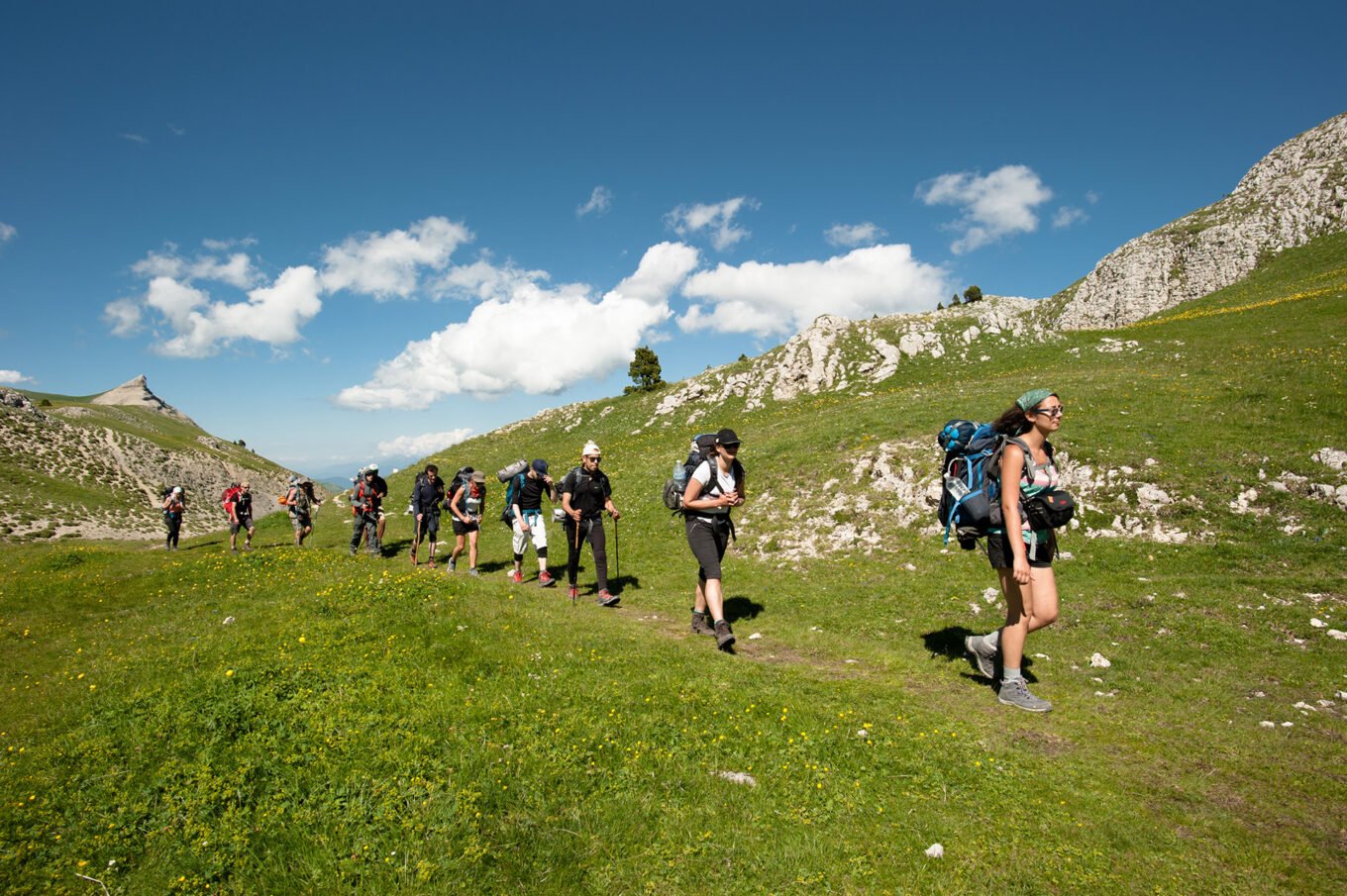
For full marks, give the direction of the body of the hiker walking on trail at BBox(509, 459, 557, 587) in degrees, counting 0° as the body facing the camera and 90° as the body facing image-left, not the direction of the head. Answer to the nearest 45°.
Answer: approximately 315°

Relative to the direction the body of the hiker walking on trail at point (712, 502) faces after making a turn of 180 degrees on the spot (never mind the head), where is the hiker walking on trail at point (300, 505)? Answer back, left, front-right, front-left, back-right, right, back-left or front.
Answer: front

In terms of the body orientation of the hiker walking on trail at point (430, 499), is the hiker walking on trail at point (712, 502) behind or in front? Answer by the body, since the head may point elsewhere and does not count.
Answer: in front

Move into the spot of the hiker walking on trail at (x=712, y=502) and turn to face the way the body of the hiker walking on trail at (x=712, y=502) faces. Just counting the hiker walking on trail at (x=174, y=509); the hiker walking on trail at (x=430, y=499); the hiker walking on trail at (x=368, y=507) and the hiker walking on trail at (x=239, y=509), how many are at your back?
4

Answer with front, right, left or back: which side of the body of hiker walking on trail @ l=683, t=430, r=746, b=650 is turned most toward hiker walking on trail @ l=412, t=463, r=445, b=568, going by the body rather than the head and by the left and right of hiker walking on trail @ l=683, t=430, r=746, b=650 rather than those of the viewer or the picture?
back

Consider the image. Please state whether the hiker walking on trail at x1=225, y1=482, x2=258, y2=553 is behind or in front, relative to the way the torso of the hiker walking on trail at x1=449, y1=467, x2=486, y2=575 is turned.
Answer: behind

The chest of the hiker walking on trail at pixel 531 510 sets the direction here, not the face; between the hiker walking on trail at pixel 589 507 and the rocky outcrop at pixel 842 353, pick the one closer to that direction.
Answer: the hiker walking on trail

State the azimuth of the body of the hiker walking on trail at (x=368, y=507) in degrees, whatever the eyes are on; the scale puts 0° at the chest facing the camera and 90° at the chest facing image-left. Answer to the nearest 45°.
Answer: approximately 0°

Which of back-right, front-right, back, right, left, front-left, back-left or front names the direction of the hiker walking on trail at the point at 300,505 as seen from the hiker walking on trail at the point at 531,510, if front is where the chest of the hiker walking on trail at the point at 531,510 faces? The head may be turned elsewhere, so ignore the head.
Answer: back

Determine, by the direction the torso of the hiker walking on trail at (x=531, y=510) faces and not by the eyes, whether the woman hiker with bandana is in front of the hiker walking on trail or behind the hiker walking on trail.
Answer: in front
